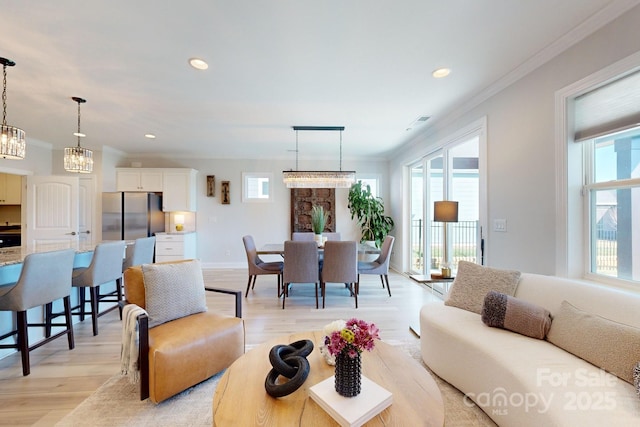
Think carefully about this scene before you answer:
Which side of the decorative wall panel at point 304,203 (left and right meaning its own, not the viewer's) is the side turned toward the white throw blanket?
front

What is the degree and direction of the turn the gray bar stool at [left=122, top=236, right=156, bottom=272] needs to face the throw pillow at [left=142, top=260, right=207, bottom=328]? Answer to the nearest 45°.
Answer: approximately 135° to its left

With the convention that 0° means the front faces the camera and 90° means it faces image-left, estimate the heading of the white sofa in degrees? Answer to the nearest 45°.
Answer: approximately 45°

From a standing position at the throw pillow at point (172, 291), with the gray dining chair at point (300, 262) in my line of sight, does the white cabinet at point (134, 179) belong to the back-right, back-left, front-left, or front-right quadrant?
front-left

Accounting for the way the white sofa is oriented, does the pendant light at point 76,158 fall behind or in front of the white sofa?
in front

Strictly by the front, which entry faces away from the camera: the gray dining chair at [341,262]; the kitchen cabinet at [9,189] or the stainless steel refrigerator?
the gray dining chair

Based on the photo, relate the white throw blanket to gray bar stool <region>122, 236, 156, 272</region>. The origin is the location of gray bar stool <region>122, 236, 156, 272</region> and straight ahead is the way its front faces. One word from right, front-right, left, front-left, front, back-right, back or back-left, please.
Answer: back-left

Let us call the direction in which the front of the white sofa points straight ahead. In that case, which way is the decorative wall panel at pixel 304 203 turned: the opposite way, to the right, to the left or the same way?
to the left

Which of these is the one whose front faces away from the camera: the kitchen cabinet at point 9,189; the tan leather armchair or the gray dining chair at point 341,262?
the gray dining chair

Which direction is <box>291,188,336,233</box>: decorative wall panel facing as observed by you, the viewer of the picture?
facing the viewer

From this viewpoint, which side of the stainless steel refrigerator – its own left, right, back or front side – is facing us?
front

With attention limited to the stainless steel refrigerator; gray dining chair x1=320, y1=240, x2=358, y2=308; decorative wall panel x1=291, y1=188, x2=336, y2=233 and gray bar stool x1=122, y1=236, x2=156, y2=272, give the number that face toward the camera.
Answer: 2

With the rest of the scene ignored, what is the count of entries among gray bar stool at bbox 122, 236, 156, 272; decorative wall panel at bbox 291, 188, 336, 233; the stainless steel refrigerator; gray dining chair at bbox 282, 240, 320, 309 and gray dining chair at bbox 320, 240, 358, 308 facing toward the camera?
2

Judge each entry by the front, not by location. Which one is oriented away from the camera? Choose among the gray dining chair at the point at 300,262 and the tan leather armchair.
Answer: the gray dining chair

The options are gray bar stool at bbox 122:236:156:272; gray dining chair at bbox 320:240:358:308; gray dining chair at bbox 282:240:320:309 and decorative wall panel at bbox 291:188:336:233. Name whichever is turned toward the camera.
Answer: the decorative wall panel

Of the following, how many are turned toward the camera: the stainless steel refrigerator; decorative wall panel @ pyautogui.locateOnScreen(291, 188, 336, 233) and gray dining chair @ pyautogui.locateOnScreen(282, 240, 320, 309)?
2

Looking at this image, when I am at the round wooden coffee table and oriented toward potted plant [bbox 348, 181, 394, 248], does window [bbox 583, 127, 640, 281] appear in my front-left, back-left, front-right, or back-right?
front-right

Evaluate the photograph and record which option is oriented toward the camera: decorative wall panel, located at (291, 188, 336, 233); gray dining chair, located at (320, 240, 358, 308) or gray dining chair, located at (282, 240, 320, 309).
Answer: the decorative wall panel

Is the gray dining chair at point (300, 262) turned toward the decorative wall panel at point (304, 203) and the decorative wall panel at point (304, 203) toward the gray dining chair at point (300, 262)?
yes

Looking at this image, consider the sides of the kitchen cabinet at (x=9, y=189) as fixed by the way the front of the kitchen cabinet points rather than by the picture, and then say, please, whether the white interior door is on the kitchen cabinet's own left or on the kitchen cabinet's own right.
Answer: on the kitchen cabinet's own left

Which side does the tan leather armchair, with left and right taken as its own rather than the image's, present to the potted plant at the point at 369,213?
left

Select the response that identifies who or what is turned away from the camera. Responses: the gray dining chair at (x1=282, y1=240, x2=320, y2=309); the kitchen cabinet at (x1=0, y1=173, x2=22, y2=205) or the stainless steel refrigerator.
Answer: the gray dining chair

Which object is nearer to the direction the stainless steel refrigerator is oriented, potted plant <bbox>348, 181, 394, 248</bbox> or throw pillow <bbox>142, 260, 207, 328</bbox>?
the throw pillow

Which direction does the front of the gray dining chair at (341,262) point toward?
away from the camera
